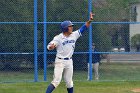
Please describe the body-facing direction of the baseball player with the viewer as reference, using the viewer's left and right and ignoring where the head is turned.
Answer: facing the viewer and to the right of the viewer
